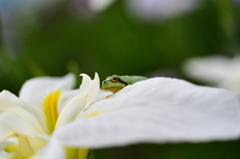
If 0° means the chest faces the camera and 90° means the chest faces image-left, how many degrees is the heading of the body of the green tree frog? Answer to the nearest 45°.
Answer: approximately 90°
